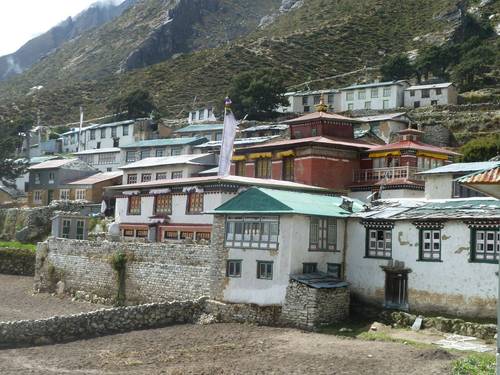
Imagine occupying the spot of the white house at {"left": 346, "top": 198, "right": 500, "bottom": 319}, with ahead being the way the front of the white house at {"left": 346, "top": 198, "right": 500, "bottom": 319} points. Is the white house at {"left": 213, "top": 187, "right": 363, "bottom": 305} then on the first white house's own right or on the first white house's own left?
on the first white house's own right

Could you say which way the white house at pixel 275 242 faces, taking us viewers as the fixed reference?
facing the viewer and to the left of the viewer

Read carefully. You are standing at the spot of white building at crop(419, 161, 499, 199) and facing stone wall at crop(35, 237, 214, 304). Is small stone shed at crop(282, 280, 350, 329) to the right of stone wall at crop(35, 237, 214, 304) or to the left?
left

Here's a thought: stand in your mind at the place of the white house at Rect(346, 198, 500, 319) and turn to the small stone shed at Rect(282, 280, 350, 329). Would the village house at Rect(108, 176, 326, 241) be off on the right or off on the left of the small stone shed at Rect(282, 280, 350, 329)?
right

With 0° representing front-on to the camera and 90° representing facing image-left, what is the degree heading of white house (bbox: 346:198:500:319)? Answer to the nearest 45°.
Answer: approximately 0°

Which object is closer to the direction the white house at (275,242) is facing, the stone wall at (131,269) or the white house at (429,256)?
the stone wall

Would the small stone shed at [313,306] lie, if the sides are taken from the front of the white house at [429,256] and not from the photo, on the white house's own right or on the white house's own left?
on the white house's own right

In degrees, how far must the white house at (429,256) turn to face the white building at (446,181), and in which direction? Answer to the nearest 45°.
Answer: approximately 180°

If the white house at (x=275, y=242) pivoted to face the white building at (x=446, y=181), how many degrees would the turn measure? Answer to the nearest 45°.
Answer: approximately 180°

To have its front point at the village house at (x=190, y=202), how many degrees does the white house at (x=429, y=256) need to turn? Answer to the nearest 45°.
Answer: approximately 135° to its right

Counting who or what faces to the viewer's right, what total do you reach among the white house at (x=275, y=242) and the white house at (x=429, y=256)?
0
